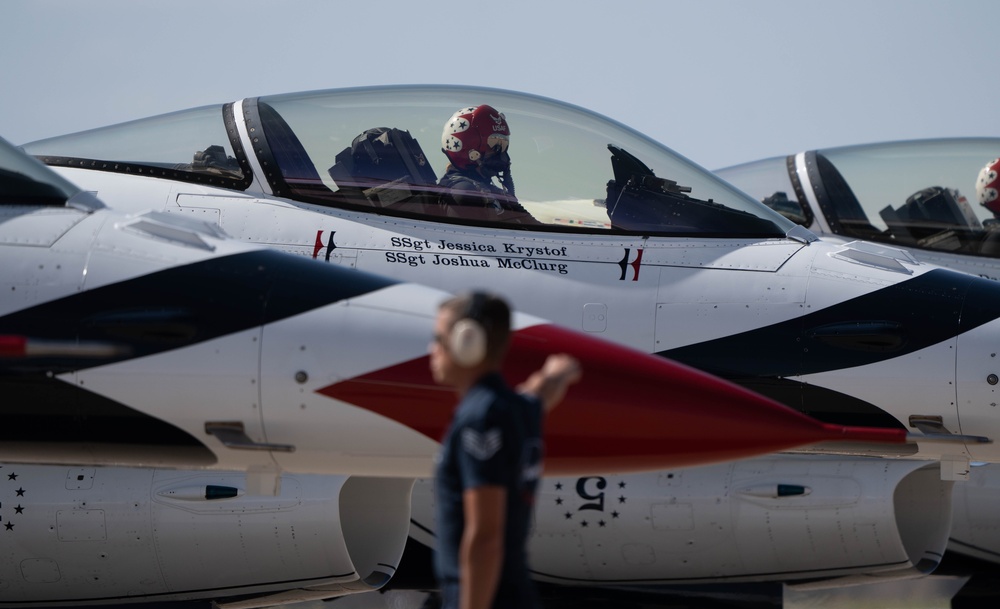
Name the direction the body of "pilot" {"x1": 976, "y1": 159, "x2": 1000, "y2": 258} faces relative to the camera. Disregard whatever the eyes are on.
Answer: to the viewer's right

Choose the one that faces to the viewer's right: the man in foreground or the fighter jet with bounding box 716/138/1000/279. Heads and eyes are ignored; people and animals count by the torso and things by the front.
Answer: the fighter jet

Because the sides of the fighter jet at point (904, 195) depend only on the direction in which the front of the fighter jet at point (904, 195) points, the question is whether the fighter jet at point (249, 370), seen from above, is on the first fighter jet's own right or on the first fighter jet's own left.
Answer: on the first fighter jet's own right

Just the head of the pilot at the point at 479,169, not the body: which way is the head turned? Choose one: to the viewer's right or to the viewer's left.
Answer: to the viewer's right

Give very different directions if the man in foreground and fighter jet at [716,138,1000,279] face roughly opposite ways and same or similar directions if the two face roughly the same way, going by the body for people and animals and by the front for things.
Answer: very different directions

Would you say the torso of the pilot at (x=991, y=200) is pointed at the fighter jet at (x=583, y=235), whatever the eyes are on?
no

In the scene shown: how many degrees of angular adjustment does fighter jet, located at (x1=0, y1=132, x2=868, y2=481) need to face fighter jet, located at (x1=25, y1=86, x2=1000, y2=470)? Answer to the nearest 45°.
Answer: approximately 45° to its left

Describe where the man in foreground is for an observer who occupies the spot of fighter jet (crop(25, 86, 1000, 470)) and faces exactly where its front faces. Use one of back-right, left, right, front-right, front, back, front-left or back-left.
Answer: right

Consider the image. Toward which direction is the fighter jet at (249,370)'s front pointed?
to the viewer's right

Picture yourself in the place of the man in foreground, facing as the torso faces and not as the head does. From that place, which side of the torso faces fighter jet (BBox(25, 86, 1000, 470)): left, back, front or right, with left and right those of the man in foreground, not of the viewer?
right

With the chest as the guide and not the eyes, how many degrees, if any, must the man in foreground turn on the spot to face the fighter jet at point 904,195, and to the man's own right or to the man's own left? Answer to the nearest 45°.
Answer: approximately 135° to the man's own right

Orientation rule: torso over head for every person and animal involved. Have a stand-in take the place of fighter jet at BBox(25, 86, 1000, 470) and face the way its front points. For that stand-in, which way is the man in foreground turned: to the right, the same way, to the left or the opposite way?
the opposite way

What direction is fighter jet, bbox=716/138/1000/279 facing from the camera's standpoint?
to the viewer's right

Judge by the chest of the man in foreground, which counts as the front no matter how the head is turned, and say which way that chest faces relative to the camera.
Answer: to the viewer's left

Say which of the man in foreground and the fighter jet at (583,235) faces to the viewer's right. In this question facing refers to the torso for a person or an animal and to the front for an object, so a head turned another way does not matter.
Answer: the fighter jet

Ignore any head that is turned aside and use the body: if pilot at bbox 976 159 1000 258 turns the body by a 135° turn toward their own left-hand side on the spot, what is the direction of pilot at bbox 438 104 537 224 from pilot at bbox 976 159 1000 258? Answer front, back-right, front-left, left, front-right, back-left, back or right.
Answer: left

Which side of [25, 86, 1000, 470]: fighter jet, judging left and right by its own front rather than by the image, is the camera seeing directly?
right

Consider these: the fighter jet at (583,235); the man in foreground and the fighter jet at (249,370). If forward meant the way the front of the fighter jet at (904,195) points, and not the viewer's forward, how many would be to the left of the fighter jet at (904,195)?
0

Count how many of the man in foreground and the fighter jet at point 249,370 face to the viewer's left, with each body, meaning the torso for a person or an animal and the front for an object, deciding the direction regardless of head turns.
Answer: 1

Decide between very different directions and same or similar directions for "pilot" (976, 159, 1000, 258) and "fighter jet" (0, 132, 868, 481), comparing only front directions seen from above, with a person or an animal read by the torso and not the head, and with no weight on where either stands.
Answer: same or similar directions

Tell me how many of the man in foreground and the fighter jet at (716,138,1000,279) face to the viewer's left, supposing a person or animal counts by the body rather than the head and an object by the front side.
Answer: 1

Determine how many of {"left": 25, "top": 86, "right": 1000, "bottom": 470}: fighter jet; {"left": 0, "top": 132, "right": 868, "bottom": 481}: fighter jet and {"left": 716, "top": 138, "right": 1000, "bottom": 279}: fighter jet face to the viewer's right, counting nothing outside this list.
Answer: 3
